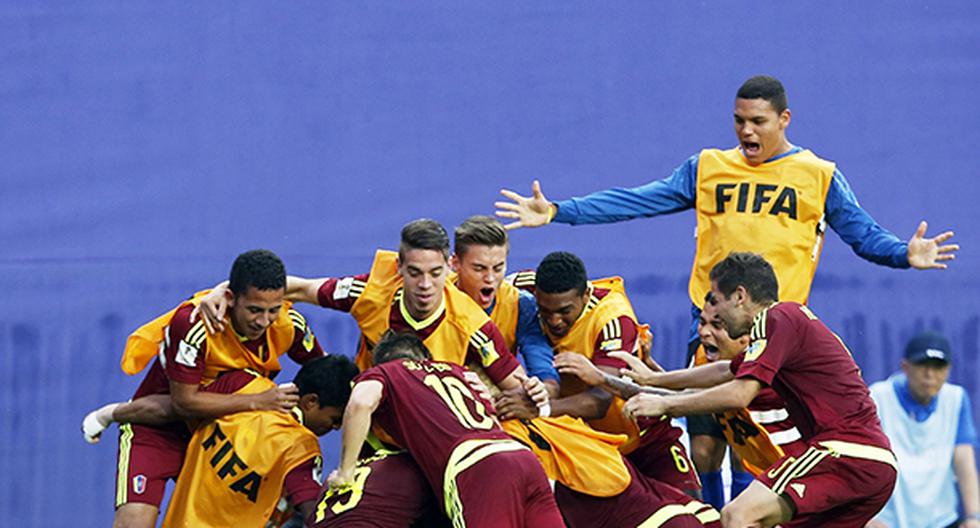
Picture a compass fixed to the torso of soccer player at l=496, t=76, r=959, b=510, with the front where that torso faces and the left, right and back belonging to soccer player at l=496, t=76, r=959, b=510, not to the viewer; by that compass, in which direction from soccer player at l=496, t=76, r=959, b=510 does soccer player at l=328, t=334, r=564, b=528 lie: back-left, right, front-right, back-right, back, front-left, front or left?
front-right

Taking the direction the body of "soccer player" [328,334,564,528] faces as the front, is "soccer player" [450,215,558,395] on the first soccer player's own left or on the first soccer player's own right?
on the first soccer player's own right

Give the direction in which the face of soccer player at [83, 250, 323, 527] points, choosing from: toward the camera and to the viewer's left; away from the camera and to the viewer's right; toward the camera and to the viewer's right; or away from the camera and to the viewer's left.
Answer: toward the camera and to the viewer's right

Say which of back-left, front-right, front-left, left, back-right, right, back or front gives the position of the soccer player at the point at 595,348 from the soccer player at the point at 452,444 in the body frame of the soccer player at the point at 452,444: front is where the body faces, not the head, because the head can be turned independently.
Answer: right

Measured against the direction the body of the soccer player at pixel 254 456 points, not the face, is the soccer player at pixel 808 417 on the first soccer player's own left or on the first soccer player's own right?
on the first soccer player's own right

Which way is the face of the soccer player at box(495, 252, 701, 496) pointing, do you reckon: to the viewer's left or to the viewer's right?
to the viewer's left

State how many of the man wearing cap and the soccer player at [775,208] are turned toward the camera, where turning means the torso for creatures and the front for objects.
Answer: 2

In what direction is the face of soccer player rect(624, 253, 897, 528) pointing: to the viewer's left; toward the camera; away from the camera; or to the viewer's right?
to the viewer's left

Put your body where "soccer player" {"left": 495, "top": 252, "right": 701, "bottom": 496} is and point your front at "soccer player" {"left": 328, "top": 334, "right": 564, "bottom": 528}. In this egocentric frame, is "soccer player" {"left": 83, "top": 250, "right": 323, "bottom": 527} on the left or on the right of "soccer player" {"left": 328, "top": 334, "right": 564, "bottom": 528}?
right
